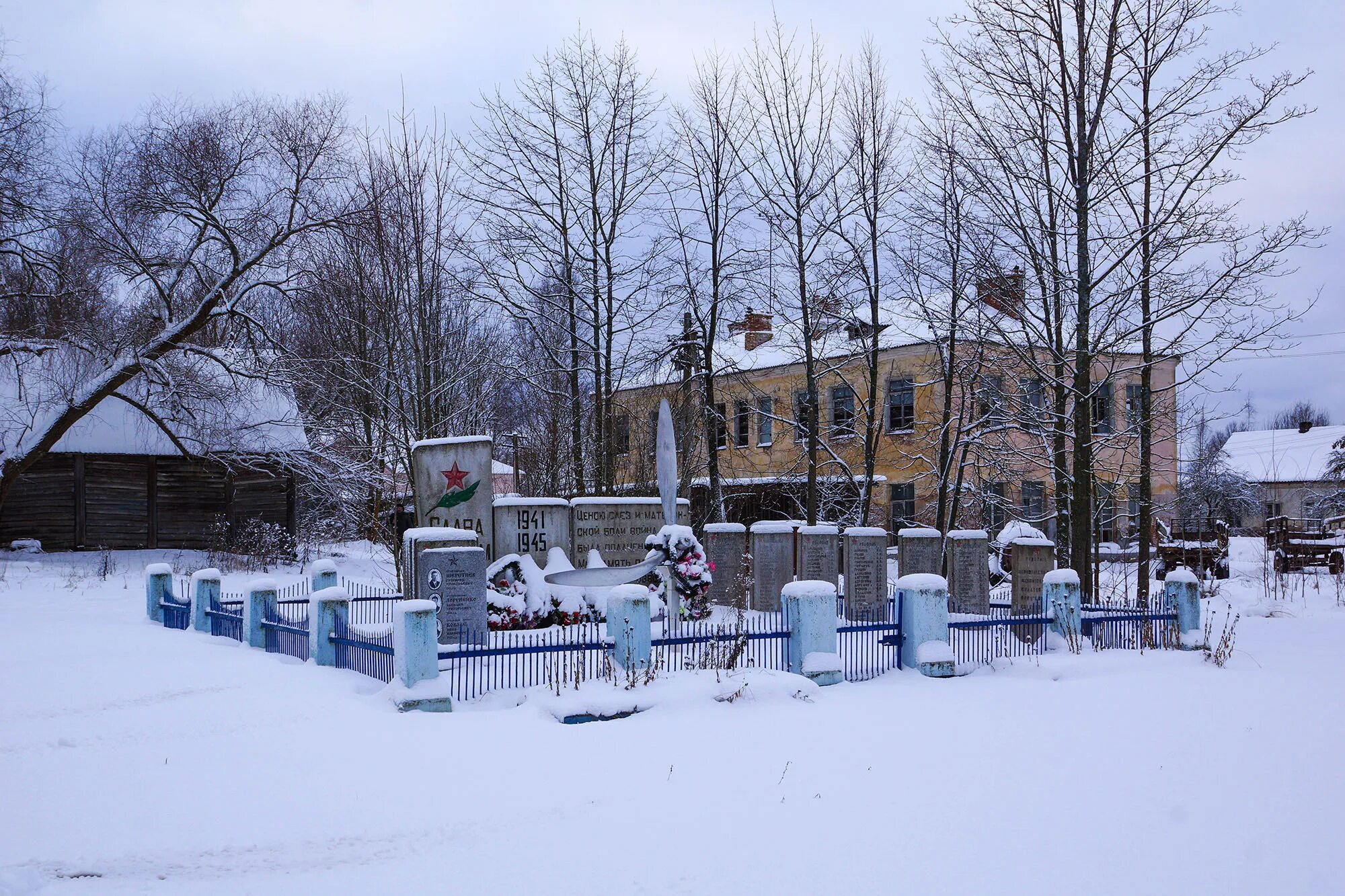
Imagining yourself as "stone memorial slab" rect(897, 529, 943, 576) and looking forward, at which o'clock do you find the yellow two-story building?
The yellow two-story building is roughly at 6 o'clock from the stone memorial slab.

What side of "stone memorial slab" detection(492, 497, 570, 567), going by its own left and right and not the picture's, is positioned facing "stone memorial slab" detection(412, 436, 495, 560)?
right

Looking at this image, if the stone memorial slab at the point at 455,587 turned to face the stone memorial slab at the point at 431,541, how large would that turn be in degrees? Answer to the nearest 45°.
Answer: approximately 180°

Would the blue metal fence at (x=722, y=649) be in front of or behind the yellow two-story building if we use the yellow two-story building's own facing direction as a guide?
in front

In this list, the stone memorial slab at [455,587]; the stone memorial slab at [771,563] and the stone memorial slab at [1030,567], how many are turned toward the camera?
3

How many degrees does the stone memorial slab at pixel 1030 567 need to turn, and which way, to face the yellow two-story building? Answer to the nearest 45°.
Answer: approximately 180°

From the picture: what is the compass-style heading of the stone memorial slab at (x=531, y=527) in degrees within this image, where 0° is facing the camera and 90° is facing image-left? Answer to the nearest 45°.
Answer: approximately 0°

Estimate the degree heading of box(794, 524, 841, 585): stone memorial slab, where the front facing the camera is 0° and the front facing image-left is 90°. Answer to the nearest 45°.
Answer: approximately 0°

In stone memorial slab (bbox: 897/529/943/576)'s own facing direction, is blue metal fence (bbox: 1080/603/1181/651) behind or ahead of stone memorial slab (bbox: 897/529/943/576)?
ahead

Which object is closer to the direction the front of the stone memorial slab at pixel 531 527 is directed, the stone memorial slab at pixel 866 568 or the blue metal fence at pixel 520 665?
the blue metal fence
